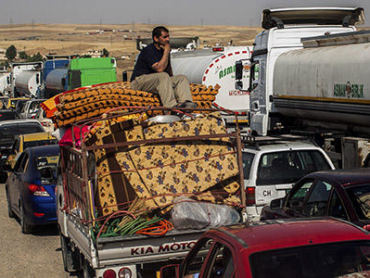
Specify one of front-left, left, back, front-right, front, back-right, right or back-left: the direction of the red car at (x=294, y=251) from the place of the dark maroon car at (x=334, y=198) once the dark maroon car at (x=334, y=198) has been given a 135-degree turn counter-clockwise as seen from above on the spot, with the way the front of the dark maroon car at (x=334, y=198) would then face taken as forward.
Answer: front

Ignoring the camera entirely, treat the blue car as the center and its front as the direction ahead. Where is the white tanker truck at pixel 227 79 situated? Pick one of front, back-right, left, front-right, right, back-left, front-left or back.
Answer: right

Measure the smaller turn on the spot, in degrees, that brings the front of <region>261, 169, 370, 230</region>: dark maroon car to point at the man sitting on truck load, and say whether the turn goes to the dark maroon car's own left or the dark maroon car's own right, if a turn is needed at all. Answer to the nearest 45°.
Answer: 0° — it already faces them

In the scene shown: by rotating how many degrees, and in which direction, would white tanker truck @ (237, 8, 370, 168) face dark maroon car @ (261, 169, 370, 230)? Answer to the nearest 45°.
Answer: approximately 135° to its left

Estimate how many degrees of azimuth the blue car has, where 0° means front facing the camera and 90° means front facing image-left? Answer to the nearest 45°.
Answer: approximately 135°

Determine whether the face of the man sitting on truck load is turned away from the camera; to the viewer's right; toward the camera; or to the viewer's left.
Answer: to the viewer's right

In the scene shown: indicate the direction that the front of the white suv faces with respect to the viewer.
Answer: facing away from the viewer and to the left of the viewer

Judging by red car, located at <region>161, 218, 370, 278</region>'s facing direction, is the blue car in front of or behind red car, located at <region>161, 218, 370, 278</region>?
in front

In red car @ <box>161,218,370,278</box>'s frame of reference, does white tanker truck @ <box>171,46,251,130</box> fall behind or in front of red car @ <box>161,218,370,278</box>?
in front

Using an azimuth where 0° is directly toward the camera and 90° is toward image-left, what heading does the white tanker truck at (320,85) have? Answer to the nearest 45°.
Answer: approximately 135°

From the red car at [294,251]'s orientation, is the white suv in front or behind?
in front

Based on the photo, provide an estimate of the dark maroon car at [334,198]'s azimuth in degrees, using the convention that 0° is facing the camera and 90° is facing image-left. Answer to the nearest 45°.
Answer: approximately 135°

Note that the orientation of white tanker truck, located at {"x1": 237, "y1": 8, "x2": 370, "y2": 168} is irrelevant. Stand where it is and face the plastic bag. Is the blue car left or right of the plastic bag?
right
